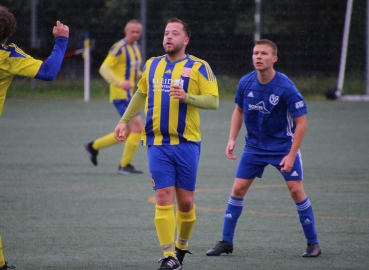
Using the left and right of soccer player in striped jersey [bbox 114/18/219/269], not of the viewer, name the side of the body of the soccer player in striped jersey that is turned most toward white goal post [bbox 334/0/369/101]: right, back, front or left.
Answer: back

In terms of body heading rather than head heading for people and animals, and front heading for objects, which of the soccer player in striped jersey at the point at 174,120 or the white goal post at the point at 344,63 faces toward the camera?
the soccer player in striped jersey

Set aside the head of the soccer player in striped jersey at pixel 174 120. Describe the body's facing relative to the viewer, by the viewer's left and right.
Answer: facing the viewer

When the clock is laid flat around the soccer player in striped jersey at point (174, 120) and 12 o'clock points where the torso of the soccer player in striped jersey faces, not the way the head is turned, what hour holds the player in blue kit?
The player in blue kit is roughly at 8 o'clock from the soccer player in striped jersey.

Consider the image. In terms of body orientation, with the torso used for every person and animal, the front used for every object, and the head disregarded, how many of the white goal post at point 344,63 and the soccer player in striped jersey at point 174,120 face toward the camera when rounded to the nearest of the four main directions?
1

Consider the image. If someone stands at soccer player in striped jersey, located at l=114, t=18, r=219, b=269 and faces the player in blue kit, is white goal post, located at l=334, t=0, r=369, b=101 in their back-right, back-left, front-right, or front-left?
front-left

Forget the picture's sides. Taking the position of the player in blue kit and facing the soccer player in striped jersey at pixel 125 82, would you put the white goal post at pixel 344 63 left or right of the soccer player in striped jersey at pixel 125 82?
right

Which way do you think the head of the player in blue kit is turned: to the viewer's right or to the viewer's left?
to the viewer's left

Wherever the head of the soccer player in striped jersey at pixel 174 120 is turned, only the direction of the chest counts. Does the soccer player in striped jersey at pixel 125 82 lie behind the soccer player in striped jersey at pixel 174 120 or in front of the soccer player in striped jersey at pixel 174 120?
behind
